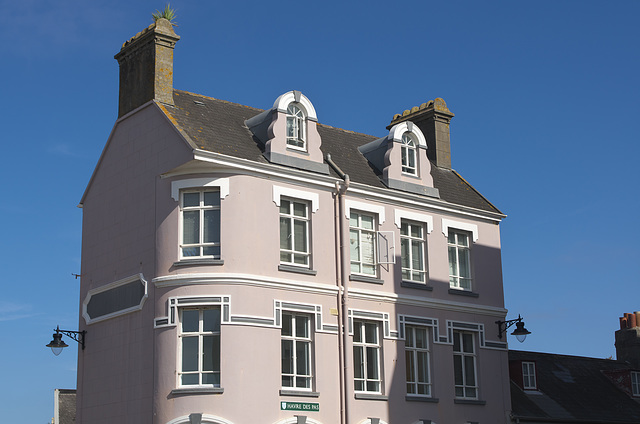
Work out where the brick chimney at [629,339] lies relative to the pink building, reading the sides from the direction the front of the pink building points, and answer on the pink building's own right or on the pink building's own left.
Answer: on the pink building's own left

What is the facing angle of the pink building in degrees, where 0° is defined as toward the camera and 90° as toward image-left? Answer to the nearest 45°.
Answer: approximately 315°
